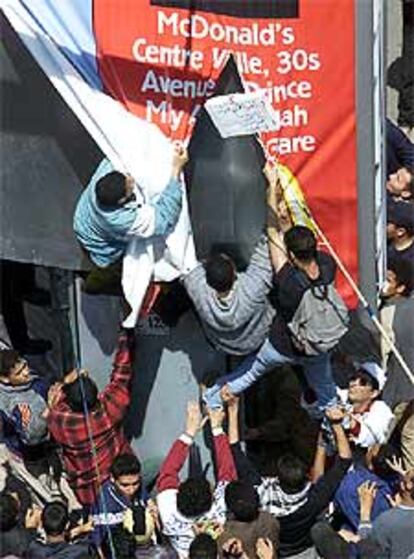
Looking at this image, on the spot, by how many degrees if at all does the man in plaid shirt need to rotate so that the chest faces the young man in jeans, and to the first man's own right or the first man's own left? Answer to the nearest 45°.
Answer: approximately 90° to the first man's own right

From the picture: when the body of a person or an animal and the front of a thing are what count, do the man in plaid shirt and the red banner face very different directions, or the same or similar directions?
very different directions

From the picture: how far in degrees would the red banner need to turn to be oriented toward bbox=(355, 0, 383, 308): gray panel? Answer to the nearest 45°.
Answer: approximately 90° to its left

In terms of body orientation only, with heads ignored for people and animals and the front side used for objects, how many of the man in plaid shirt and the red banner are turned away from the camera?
1

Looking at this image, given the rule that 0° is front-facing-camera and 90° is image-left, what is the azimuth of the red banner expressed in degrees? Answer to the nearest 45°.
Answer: approximately 0°

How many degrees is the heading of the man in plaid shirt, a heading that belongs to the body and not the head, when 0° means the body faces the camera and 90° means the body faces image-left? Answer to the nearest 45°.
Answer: approximately 180°

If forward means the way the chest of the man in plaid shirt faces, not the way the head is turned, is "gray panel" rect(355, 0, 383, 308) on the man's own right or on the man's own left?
on the man's own right
